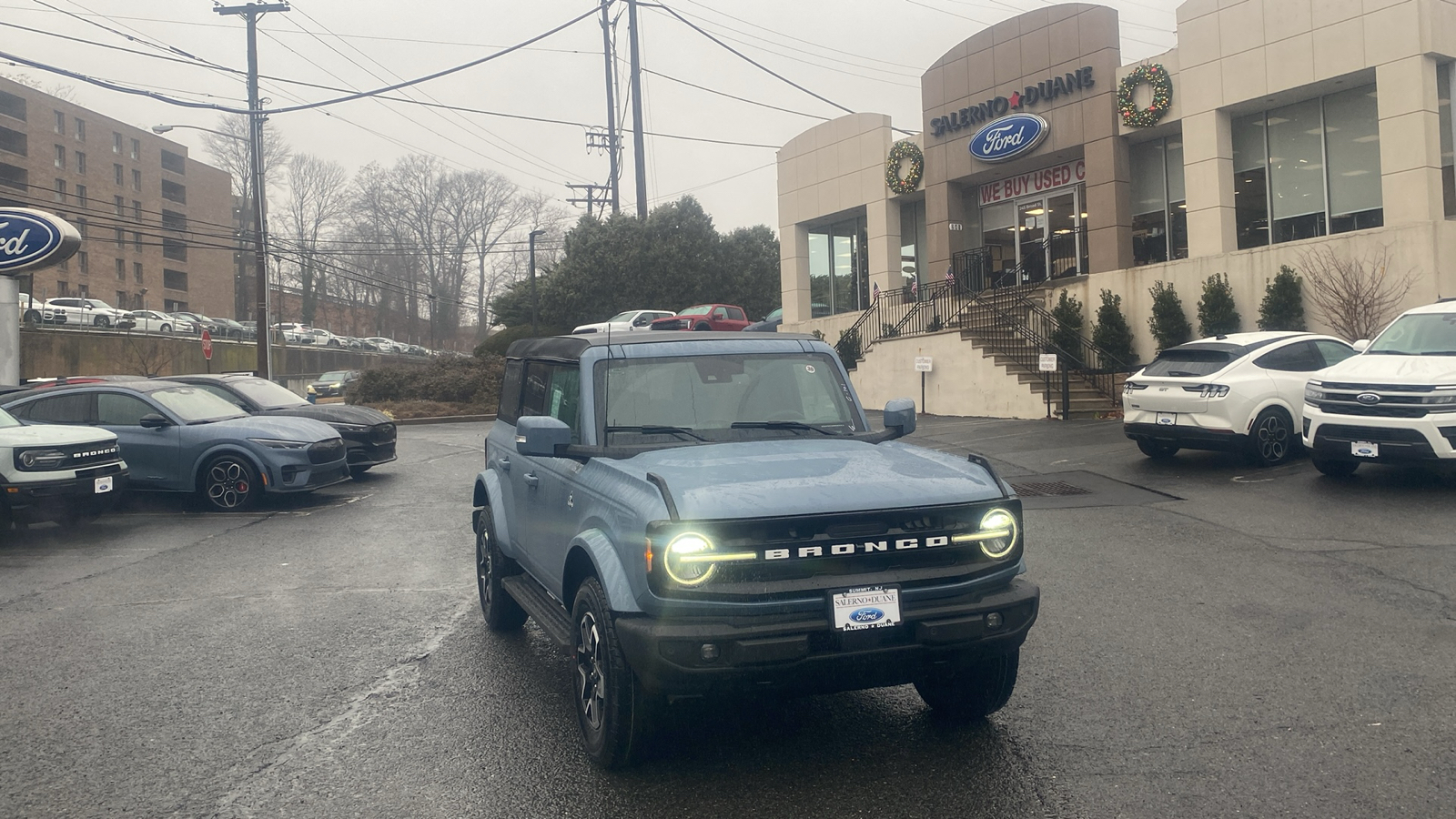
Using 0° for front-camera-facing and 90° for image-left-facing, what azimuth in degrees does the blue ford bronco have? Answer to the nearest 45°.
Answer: approximately 315°

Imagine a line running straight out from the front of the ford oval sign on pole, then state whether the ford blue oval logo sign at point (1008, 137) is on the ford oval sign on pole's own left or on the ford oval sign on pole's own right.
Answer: on the ford oval sign on pole's own left

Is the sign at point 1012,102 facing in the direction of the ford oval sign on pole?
yes

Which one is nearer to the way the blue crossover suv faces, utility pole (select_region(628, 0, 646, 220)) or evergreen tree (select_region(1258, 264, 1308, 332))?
the evergreen tree

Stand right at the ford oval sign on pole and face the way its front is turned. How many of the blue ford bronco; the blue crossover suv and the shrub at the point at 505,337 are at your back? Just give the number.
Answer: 1

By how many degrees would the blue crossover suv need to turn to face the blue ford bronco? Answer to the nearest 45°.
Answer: approximately 45° to its right

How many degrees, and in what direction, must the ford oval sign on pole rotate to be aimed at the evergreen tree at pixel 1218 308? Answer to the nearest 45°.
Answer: approximately 90° to its left

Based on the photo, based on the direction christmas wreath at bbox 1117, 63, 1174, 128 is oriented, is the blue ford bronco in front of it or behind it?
in front

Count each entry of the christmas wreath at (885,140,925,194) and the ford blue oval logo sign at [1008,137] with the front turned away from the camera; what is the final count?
0

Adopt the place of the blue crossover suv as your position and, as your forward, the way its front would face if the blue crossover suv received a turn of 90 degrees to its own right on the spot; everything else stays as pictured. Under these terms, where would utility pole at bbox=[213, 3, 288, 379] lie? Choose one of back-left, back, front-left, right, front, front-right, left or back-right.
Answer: back-right

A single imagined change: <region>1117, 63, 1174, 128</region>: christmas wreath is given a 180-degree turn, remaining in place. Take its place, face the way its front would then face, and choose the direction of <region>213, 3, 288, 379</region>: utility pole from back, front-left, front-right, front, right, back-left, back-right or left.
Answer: back-left

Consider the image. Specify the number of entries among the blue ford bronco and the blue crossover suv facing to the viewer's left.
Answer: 0

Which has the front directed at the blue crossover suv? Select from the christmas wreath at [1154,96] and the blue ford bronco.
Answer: the christmas wreath

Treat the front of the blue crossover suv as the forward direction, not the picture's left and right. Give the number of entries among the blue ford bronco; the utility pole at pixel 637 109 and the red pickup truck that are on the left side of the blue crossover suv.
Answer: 2

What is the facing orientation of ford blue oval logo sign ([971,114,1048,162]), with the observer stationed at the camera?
facing the viewer and to the left of the viewer

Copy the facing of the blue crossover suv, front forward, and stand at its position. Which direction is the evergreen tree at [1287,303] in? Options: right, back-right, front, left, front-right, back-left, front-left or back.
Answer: front-left

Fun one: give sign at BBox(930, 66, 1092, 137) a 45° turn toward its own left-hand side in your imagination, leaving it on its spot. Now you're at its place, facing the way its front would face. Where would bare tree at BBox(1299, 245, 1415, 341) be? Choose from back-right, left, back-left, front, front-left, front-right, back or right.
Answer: front-left
